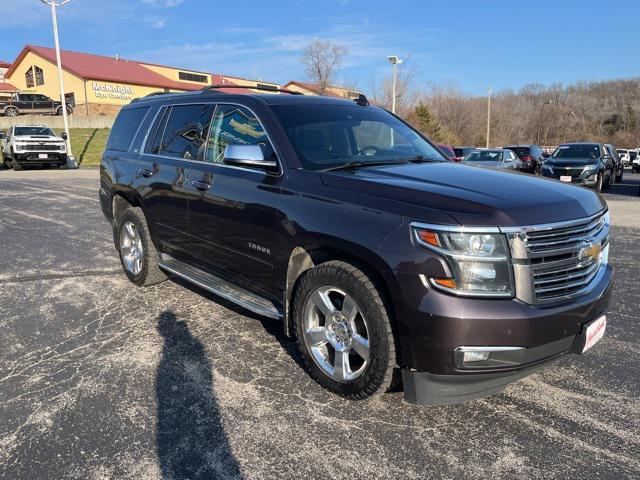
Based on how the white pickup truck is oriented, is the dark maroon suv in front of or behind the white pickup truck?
in front

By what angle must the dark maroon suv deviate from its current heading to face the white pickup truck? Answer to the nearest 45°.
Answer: approximately 180°

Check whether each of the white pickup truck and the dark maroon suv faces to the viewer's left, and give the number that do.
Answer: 0
